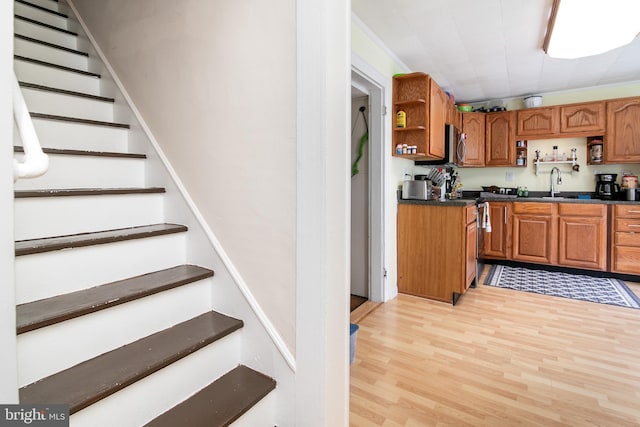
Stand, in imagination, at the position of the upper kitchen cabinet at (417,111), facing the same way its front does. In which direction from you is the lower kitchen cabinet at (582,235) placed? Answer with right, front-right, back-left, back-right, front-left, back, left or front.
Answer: front-left

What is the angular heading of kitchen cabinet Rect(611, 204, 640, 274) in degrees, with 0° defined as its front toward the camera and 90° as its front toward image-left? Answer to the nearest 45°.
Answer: approximately 0°

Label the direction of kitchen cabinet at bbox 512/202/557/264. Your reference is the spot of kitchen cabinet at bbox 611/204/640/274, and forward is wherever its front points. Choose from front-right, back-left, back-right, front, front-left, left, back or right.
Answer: right

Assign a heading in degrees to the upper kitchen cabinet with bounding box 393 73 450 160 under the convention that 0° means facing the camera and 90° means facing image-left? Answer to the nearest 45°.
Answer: approximately 270°
